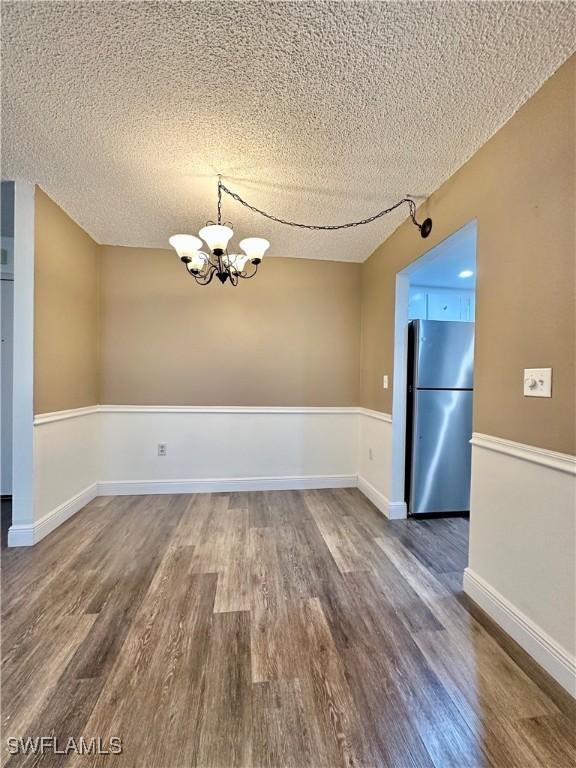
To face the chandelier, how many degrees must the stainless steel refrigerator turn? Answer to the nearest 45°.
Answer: approximately 45° to its right

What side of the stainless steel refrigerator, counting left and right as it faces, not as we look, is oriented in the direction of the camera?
front
